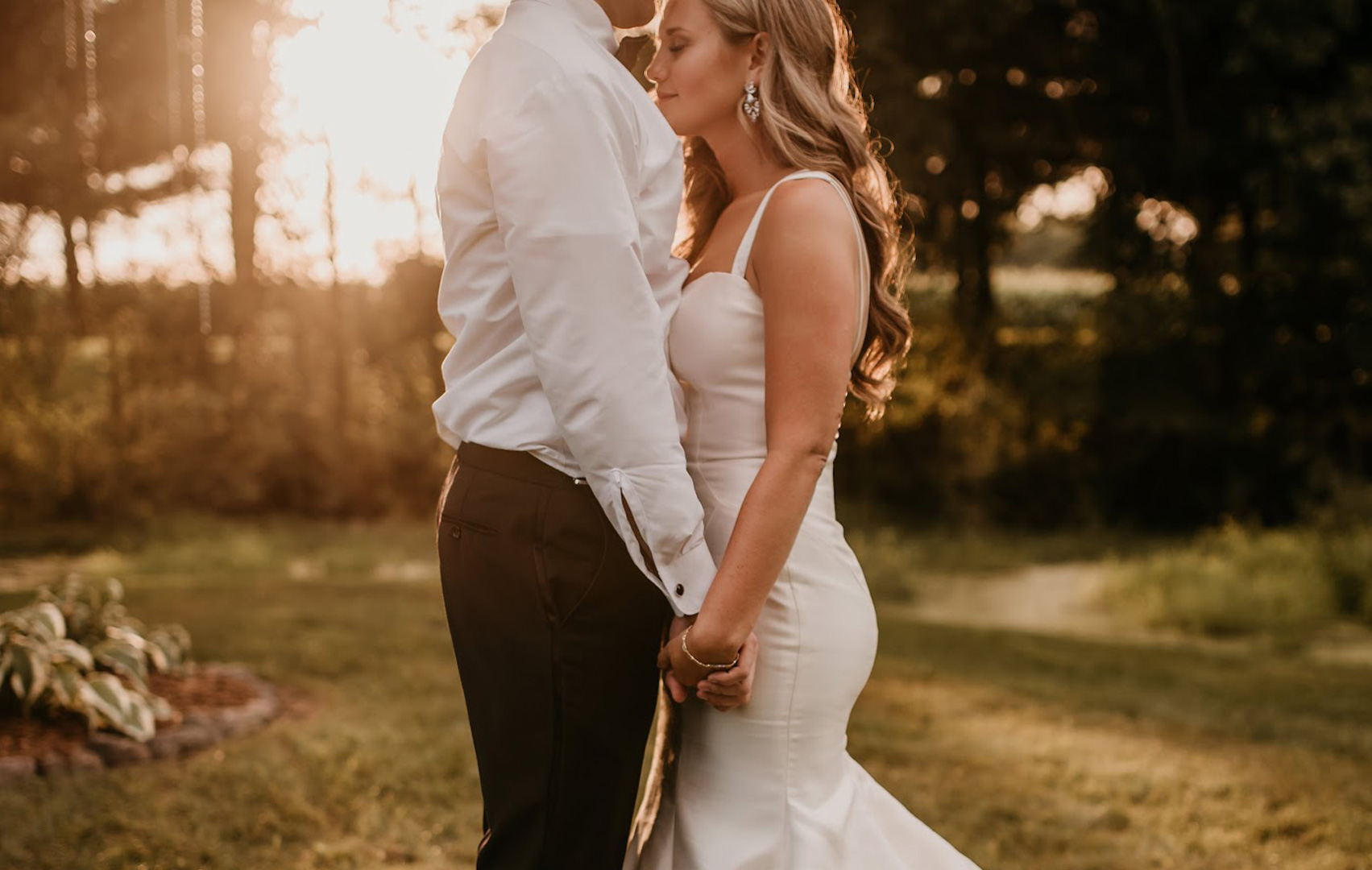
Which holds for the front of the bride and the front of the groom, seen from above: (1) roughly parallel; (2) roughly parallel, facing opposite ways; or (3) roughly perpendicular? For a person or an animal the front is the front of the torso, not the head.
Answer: roughly parallel, facing opposite ways

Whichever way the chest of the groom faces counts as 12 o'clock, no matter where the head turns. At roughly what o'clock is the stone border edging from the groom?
The stone border edging is roughly at 8 o'clock from the groom.

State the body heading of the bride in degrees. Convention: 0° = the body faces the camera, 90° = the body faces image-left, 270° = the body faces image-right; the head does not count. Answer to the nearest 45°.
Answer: approximately 90°

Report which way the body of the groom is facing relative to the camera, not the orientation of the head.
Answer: to the viewer's right

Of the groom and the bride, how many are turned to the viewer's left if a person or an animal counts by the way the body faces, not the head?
1

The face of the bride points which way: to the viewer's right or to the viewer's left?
to the viewer's left
